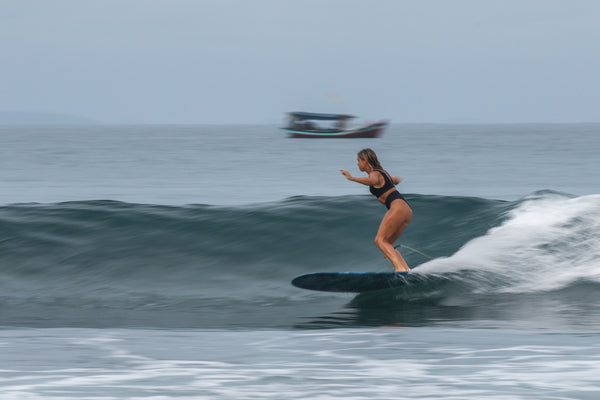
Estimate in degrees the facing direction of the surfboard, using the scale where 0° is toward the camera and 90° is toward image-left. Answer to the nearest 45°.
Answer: approximately 90°

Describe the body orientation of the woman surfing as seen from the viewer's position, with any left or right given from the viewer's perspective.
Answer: facing to the left of the viewer

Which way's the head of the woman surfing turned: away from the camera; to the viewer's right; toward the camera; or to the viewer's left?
to the viewer's left
